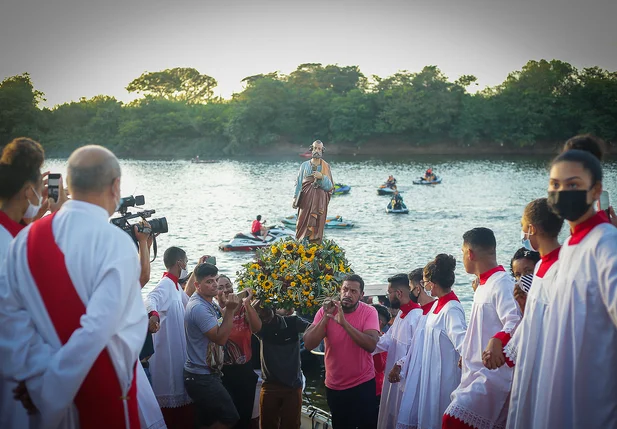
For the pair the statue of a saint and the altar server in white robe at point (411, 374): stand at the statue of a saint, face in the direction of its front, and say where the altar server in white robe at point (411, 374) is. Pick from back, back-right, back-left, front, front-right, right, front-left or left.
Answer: front

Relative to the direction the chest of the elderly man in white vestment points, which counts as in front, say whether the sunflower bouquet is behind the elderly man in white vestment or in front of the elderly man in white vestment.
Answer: in front

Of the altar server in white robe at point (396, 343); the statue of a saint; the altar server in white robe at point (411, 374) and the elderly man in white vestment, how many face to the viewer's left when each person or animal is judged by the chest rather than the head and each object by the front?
2

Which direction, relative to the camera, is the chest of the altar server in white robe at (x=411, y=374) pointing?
to the viewer's left

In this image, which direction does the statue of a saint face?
toward the camera

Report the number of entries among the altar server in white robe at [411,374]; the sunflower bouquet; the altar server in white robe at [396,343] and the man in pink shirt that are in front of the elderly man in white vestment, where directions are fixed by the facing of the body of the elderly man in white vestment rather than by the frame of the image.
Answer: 4

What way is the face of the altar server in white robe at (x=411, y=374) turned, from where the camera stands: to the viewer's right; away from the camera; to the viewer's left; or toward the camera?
to the viewer's left

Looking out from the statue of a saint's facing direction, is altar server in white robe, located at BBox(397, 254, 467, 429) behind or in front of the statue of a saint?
in front

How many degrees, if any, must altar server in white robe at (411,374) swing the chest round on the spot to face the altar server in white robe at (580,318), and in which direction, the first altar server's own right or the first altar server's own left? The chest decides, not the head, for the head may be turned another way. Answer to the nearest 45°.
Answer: approximately 90° to the first altar server's own left

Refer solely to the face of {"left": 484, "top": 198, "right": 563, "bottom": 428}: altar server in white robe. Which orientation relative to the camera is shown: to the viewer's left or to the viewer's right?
to the viewer's left
